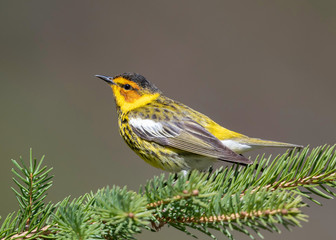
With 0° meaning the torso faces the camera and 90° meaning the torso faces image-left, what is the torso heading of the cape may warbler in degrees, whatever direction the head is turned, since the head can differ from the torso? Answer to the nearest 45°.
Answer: approximately 90°
